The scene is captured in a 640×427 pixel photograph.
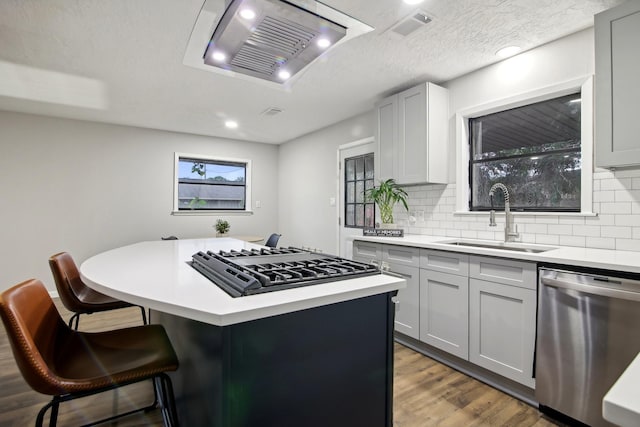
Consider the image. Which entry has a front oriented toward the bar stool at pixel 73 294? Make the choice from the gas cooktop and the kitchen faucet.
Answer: the kitchen faucet

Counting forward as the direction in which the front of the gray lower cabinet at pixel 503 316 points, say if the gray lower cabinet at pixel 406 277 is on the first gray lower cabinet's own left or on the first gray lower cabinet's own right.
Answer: on the first gray lower cabinet's own right

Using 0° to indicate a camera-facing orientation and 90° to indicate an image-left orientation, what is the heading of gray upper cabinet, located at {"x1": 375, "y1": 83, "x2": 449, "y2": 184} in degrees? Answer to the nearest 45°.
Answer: approximately 45°

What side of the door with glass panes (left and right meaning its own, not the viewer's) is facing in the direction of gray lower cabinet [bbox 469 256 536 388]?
left

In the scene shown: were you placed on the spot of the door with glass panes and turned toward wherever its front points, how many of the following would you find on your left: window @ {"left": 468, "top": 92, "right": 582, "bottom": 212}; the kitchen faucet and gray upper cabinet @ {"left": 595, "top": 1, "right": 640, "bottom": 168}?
3

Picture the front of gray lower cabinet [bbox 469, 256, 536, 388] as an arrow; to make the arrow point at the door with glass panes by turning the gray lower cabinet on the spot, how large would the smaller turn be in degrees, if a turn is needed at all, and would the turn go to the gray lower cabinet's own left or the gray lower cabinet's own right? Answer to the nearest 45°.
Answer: approximately 90° to the gray lower cabinet's own right

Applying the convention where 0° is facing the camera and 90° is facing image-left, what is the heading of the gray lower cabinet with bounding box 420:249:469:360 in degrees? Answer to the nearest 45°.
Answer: approximately 45°

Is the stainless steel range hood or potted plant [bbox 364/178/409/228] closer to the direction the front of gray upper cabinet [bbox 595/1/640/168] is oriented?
the stainless steel range hood

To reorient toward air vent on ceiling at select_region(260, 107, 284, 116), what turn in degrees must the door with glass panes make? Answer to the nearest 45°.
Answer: approximately 45° to its right

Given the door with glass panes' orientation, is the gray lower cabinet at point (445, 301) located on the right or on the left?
on its left

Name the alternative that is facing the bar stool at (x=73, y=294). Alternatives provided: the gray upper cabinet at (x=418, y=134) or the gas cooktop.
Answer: the gray upper cabinet
